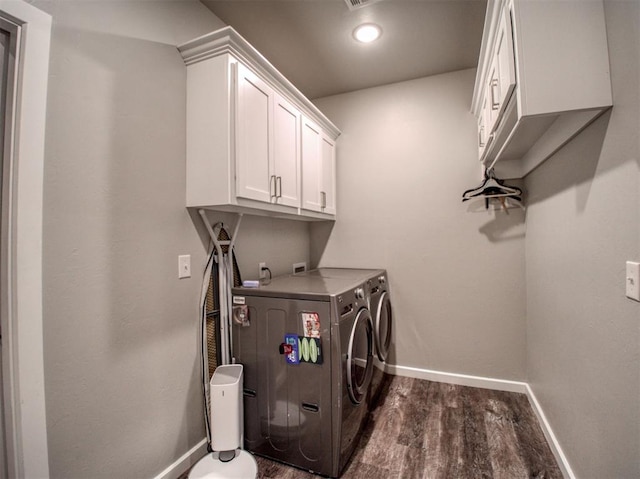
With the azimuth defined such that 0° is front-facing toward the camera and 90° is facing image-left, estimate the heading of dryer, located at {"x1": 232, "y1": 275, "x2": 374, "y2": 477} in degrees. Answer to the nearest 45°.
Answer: approximately 315°

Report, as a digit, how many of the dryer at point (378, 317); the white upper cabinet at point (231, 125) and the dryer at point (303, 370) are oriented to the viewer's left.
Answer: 0

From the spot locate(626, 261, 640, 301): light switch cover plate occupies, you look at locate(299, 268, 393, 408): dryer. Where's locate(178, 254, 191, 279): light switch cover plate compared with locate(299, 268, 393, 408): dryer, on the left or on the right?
left

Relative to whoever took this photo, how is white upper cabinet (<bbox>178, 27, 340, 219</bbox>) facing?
facing the viewer and to the right of the viewer

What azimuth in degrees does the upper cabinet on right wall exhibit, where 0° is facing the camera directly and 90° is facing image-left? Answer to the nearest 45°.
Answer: approximately 90°

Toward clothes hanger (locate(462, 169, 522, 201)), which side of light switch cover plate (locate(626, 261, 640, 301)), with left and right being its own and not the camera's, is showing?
right

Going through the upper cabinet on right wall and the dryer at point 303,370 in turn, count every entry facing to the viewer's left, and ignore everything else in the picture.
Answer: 1

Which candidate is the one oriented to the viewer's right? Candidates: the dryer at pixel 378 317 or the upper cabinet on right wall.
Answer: the dryer

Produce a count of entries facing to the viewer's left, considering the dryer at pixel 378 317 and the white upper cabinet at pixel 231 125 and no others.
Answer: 0

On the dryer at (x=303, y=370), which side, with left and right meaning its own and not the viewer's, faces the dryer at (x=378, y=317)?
left

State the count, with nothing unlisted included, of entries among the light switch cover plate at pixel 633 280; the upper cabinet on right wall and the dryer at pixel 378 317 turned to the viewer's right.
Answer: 1

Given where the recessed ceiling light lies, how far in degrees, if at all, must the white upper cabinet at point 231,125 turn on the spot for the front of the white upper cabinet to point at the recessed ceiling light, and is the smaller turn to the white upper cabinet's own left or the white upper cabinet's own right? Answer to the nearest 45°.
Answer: approximately 45° to the white upper cabinet's own left

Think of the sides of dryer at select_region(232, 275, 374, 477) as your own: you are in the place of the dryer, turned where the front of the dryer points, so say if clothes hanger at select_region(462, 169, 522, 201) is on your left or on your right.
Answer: on your left

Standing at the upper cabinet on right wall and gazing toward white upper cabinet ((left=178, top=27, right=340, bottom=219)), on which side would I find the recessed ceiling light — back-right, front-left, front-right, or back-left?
front-right

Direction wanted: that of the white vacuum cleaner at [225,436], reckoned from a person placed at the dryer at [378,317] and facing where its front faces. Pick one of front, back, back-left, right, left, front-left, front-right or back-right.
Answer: back-right

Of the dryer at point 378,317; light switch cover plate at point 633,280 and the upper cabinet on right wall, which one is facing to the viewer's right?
the dryer

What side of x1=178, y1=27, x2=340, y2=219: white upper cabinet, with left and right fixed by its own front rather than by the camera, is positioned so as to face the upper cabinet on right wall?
front

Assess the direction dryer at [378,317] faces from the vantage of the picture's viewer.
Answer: facing to the right of the viewer
